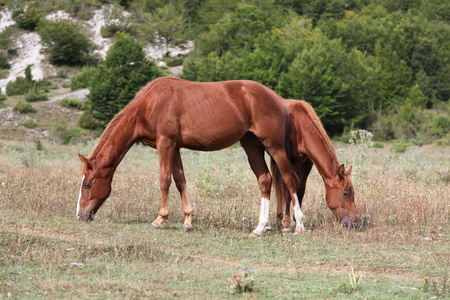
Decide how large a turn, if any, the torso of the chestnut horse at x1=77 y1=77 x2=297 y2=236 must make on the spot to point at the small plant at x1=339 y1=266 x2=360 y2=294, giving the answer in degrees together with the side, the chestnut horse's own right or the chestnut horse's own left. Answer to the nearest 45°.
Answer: approximately 135° to the chestnut horse's own left

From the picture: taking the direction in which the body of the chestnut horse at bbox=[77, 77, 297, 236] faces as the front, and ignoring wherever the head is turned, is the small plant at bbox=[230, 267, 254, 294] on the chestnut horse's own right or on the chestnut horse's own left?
on the chestnut horse's own left

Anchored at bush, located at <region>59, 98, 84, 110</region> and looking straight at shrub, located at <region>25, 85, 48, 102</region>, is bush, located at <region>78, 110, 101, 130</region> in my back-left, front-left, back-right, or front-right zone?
back-left

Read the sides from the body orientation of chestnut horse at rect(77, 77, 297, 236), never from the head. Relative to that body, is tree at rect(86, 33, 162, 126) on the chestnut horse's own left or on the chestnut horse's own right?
on the chestnut horse's own right

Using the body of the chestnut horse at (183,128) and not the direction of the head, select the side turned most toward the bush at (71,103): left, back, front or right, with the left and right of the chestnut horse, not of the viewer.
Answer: right

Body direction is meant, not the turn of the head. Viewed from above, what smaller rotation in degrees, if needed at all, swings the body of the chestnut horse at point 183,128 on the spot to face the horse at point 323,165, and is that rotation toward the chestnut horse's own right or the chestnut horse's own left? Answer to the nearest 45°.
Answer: approximately 180°

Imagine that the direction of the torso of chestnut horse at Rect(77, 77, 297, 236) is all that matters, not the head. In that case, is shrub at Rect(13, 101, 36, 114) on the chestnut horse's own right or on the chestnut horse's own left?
on the chestnut horse's own right

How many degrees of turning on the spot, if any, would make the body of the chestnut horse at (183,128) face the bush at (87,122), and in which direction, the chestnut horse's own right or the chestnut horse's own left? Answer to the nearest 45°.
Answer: approximately 90° to the chestnut horse's own right

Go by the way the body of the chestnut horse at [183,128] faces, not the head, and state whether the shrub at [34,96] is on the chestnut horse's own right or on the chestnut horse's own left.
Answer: on the chestnut horse's own right

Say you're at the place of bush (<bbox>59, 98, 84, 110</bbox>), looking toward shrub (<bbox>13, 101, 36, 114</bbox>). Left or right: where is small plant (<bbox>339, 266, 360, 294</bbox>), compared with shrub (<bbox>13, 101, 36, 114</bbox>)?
left

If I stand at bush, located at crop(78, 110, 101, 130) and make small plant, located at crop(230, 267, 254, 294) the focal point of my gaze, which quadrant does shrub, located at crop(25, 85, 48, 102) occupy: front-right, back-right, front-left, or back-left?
back-right

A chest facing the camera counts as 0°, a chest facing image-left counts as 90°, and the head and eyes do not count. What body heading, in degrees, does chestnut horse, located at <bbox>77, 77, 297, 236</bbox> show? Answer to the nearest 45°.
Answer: approximately 90°
